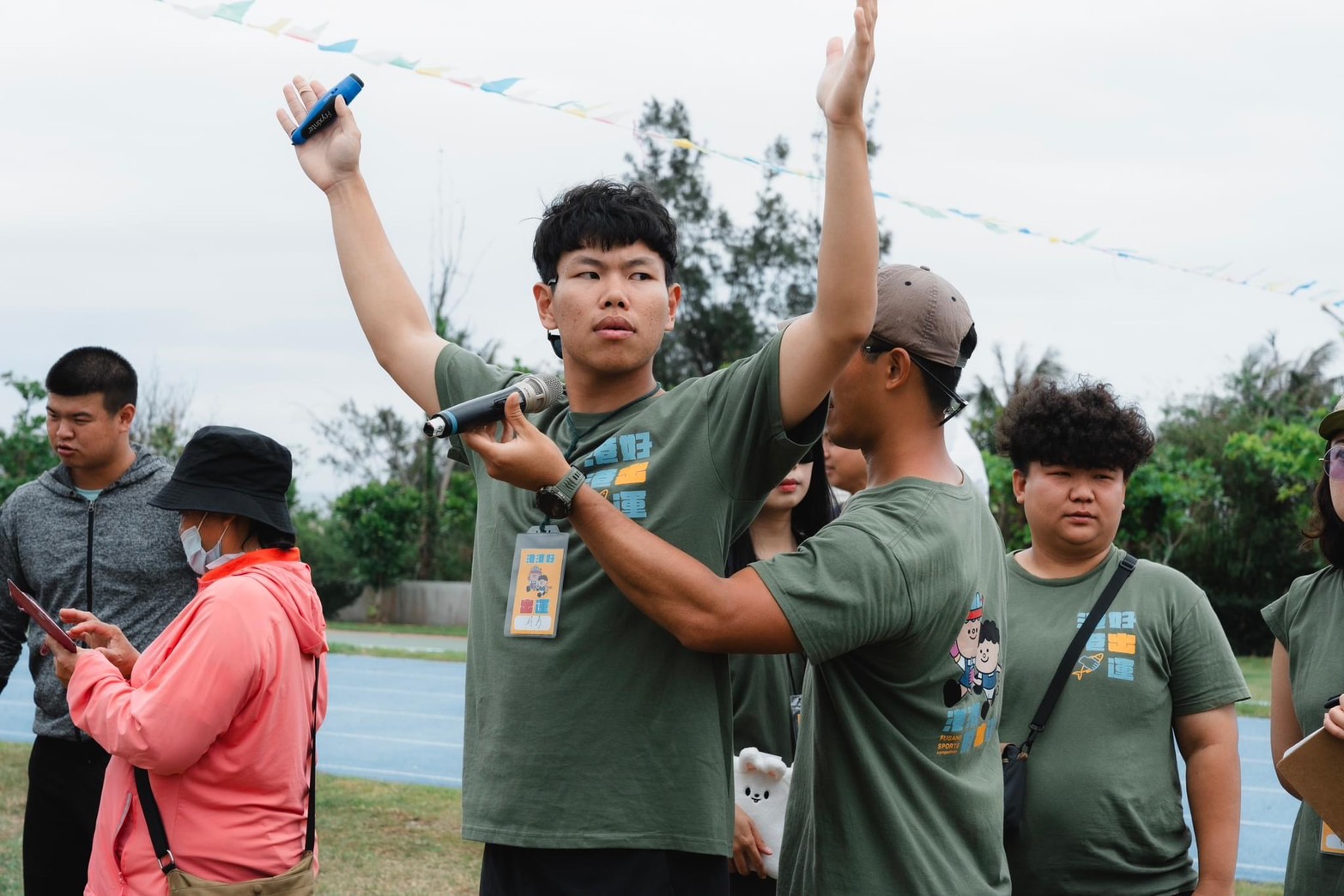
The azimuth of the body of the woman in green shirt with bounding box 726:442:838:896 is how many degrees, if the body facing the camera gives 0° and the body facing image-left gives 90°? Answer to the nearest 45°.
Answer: approximately 0°

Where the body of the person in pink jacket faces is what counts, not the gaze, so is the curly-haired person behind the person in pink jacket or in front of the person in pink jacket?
behind

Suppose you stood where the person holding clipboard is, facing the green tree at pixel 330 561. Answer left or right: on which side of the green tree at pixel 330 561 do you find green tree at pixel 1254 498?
right

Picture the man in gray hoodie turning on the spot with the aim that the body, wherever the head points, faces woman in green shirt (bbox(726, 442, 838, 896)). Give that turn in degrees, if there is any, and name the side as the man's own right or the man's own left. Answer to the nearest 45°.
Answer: approximately 45° to the man's own left

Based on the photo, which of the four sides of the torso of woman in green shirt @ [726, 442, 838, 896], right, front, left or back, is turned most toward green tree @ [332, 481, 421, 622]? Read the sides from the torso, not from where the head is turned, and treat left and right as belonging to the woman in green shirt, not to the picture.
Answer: back

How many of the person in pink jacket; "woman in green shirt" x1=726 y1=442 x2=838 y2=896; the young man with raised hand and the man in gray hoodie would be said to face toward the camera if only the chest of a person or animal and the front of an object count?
3

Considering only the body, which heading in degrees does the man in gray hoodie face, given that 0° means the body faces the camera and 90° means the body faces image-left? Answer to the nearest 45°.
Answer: approximately 0°

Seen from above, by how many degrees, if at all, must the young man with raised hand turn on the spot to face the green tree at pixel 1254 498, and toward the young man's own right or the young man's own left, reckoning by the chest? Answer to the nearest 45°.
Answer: approximately 135° to the young man's own left

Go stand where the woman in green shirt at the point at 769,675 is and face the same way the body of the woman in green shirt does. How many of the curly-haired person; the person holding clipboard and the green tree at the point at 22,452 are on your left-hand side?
2

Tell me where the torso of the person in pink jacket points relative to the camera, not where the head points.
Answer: to the viewer's left

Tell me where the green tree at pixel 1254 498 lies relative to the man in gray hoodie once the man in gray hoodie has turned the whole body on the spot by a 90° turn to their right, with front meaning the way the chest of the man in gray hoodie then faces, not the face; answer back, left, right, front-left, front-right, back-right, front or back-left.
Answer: back-right

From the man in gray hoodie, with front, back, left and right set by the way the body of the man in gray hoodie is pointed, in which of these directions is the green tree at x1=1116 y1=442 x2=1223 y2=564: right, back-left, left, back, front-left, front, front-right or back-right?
back-left

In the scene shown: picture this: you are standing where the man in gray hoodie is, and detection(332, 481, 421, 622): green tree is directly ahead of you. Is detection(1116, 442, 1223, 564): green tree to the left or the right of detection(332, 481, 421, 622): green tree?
right

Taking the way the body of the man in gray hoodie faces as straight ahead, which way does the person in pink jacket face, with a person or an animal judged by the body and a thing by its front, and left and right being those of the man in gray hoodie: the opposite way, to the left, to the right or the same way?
to the right

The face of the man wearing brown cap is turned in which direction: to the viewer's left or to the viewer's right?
to the viewer's left

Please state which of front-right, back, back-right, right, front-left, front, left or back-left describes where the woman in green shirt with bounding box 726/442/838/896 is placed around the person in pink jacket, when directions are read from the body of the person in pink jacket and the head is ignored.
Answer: back

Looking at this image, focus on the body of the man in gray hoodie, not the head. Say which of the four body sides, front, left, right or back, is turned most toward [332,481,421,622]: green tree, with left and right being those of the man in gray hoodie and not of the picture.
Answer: back
